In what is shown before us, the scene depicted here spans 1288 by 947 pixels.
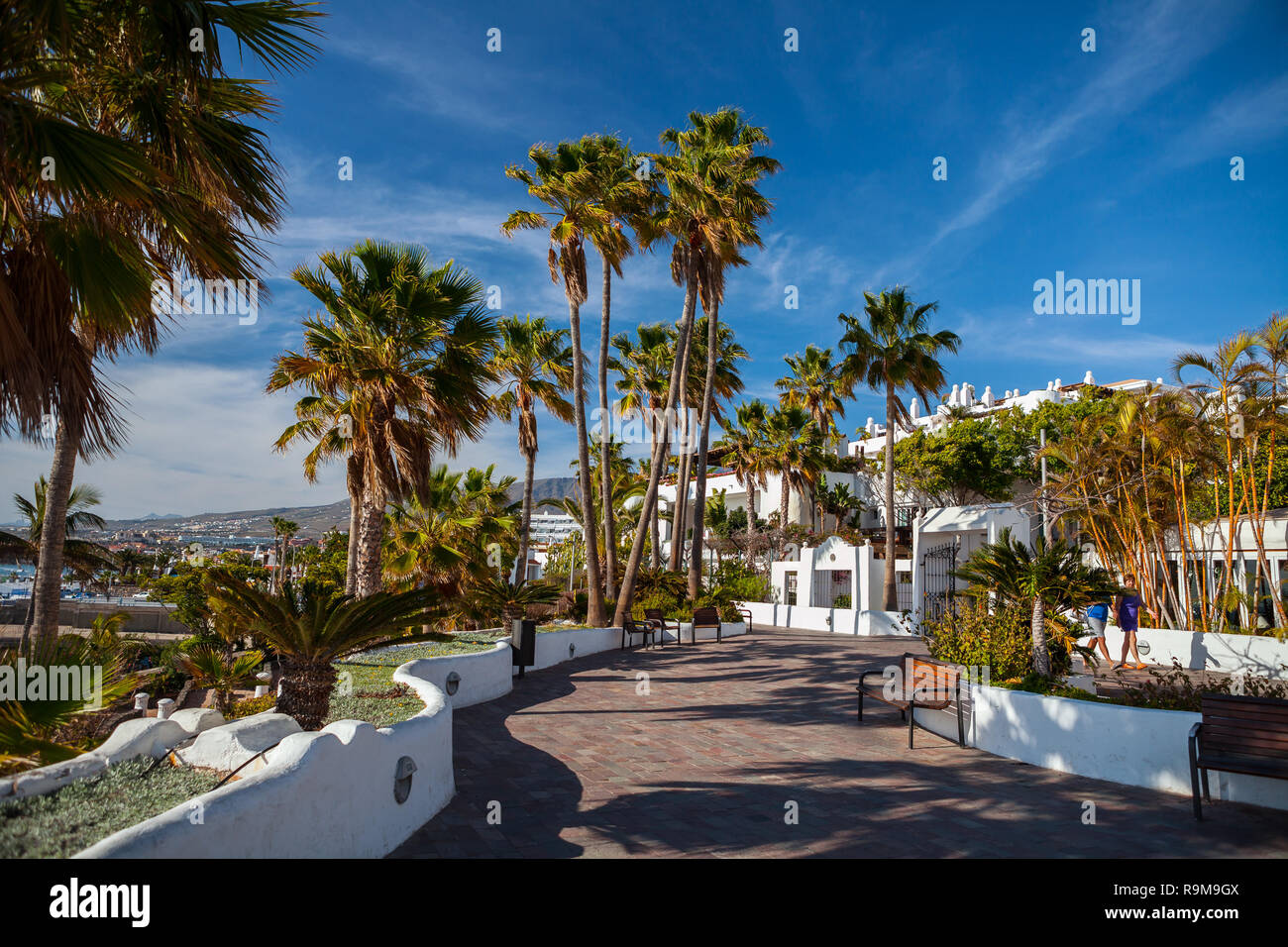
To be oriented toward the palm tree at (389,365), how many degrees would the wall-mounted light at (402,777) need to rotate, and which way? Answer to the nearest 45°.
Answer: approximately 135° to its left

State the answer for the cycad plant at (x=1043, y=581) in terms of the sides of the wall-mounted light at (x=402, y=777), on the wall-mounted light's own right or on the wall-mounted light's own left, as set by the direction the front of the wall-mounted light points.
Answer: on the wall-mounted light's own left

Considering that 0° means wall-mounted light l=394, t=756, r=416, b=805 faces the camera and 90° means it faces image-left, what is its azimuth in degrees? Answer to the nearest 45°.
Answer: approximately 315°

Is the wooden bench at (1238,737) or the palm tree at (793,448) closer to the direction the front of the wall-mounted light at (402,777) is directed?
the wooden bench

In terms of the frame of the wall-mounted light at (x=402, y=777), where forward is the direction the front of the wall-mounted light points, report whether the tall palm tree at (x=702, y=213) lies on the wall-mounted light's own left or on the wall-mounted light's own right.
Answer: on the wall-mounted light's own left

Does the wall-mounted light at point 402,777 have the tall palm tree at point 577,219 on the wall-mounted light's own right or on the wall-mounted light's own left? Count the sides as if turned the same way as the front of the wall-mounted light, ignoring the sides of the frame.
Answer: on the wall-mounted light's own left

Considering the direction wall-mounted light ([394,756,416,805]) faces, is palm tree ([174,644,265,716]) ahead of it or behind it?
behind
